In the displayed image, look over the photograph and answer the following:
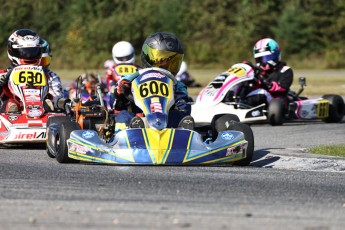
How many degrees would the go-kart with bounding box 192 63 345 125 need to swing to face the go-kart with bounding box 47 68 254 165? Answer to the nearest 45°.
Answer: approximately 45° to its left

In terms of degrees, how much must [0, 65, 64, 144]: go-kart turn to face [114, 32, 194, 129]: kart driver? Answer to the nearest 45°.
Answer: approximately 45° to its left

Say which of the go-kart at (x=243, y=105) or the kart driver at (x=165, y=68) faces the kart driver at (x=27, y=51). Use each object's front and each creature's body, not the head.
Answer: the go-kart

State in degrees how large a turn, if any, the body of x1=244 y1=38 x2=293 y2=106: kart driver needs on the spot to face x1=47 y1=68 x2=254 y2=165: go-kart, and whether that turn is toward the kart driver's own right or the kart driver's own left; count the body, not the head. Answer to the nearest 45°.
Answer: approximately 45° to the kart driver's own left

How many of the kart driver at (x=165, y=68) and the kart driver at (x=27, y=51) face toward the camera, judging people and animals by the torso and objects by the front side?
2

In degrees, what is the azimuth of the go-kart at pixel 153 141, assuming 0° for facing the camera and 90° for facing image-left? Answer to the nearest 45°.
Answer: approximately 0°

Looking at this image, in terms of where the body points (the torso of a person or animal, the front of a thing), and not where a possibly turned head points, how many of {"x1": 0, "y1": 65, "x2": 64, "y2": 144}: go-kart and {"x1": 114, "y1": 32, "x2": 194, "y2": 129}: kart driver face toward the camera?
2

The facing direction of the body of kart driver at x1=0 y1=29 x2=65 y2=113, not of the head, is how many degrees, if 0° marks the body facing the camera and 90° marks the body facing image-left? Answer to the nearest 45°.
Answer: approximately 0°
